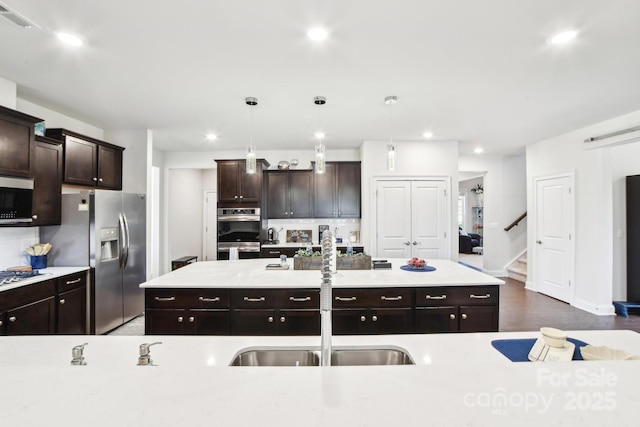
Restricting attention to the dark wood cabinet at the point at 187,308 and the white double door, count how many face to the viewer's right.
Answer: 0

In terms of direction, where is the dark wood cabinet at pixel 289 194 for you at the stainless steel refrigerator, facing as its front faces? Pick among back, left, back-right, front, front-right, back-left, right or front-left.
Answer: front-left

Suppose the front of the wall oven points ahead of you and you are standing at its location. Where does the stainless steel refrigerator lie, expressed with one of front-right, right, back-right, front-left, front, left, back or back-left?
front-right

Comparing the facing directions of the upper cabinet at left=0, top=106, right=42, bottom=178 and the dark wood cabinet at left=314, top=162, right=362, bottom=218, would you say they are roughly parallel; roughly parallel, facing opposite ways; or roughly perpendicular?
roughly perpendicular

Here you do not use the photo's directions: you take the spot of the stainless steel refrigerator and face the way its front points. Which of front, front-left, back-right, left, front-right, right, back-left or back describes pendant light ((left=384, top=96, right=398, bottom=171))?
front

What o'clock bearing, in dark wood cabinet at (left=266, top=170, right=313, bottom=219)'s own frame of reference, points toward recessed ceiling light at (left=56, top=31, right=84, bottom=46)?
The recessed ceiling light is roughly at 1 o'clock from the dark wood cabinet.

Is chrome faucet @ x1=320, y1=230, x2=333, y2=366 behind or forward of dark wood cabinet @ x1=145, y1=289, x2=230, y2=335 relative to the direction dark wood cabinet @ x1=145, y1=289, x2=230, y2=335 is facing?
forward

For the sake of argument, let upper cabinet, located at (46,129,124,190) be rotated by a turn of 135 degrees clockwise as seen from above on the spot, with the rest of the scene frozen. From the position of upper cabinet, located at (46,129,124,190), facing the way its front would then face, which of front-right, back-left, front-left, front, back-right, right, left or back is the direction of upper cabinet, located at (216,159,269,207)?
back

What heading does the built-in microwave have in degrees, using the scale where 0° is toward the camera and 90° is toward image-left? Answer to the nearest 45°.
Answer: approximately 315°

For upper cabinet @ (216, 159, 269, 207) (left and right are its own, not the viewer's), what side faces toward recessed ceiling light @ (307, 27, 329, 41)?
front

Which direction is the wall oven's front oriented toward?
toward the camera

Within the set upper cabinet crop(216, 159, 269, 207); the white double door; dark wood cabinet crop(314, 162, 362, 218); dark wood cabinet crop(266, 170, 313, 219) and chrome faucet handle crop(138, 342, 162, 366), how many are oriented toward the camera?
4

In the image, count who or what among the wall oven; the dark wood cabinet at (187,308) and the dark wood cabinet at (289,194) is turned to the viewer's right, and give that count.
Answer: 0

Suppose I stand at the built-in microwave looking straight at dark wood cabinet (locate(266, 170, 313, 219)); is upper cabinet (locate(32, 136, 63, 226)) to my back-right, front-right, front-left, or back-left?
front-left

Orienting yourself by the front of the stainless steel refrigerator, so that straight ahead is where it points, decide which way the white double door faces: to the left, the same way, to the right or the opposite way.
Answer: to the right

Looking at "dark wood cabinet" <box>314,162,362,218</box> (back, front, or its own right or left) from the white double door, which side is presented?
left

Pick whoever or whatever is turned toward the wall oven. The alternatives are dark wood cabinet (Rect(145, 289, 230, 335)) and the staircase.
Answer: the staircase

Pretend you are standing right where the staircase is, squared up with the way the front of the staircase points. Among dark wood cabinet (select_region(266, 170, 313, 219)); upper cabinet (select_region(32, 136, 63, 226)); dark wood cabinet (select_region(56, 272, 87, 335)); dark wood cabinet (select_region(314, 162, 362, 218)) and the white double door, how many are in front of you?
5

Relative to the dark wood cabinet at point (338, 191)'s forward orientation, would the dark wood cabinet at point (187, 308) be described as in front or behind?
in front

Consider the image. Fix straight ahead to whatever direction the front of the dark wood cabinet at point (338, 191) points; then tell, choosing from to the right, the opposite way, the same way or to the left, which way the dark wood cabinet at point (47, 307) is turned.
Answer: to the left
